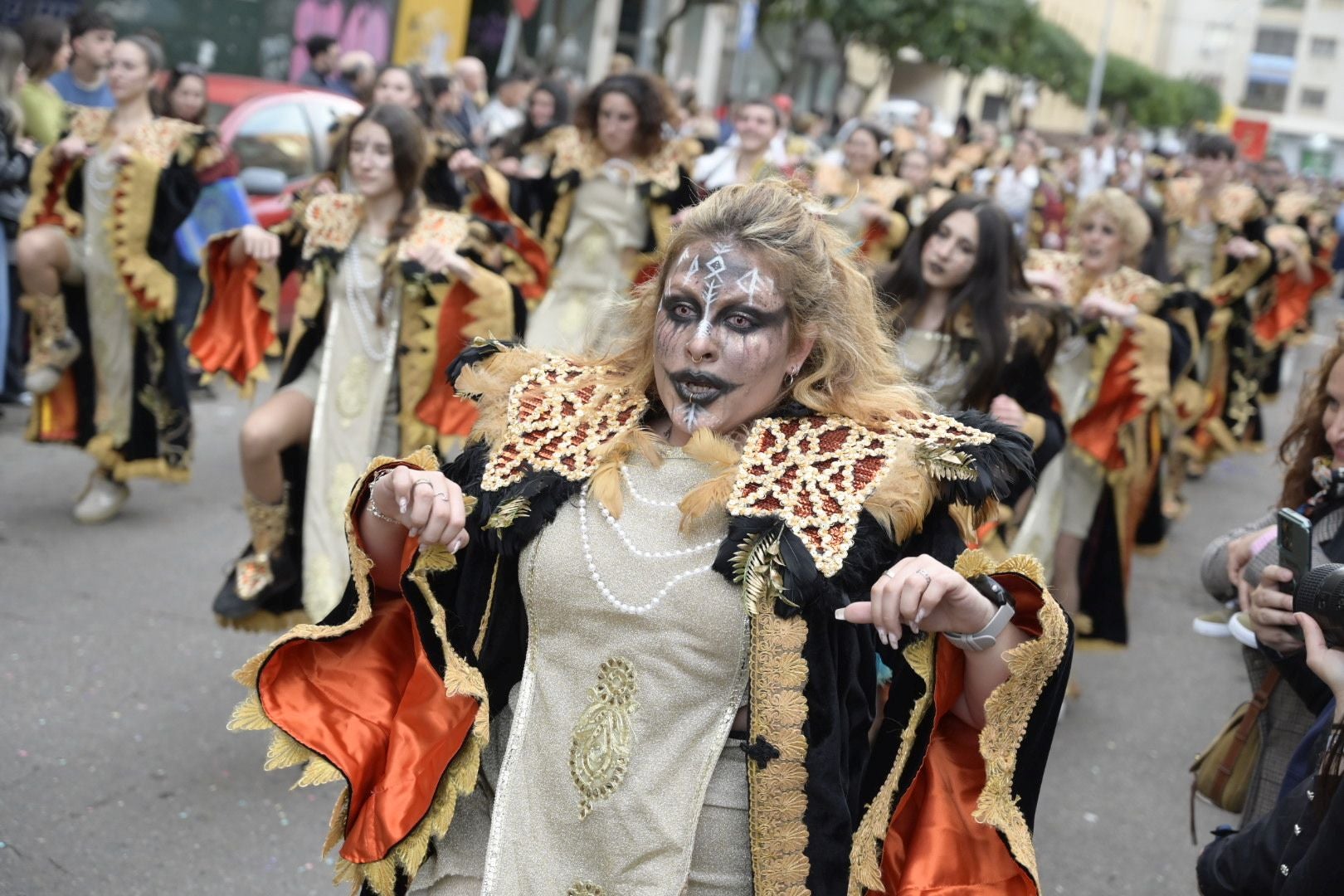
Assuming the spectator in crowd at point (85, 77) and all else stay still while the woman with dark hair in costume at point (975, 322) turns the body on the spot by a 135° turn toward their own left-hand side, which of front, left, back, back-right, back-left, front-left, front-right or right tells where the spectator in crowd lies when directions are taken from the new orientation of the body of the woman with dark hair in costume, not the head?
back-left

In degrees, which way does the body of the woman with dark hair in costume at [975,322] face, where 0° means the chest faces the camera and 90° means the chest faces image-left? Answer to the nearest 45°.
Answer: approximately 45°

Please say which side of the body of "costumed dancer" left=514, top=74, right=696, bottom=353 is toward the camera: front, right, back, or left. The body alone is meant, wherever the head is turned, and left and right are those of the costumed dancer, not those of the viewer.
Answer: front

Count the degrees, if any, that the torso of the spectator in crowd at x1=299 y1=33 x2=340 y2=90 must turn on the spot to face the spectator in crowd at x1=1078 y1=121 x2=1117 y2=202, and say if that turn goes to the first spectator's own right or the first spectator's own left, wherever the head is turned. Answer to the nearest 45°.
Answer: approximately 90° to the first spectator's own left

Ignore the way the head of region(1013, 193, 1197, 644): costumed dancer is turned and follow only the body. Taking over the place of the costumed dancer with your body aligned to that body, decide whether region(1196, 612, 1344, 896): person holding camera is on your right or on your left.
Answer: on your left

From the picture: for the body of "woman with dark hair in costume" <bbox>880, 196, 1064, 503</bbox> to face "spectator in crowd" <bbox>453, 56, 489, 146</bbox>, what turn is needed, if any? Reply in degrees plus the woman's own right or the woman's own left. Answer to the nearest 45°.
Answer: approximately 90° to the woman's own right

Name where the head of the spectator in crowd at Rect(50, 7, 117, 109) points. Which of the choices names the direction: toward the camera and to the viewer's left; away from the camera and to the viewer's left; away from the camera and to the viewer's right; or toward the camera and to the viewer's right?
toward the camera and to the viewer's right

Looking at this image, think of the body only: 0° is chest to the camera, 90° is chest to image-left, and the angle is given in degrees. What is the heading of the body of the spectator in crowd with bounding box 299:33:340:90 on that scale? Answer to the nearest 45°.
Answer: approximately 315°

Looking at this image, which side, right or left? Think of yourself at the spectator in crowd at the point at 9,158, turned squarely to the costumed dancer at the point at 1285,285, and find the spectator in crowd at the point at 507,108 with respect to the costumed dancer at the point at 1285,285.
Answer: left

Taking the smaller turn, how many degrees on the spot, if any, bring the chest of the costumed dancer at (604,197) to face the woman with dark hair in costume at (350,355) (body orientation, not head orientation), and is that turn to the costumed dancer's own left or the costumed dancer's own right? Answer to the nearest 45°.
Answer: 0° — they already face them

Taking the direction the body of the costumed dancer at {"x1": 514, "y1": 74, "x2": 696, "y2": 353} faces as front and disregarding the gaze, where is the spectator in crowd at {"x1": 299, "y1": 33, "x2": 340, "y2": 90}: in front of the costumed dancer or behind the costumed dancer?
behind

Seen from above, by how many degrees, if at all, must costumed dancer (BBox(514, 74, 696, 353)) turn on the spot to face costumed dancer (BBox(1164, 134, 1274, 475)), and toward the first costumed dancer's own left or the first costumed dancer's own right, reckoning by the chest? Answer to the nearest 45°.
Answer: approximately 135° to the first costumed dancer's own left

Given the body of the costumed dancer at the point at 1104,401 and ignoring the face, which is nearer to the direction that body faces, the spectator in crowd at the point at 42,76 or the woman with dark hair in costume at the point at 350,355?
the woman with dark hair in costume

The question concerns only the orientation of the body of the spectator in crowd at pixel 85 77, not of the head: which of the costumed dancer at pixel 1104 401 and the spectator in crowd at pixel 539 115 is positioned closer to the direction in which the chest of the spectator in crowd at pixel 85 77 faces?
the costumed dancer
